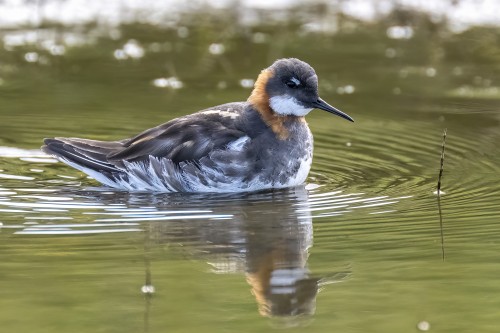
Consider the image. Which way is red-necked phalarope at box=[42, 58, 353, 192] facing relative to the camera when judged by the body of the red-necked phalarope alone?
to the viewer's right
